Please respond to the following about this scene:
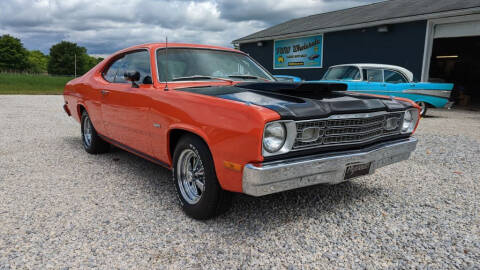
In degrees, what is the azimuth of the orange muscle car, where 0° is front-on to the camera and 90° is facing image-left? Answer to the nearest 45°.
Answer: approximately 315°
